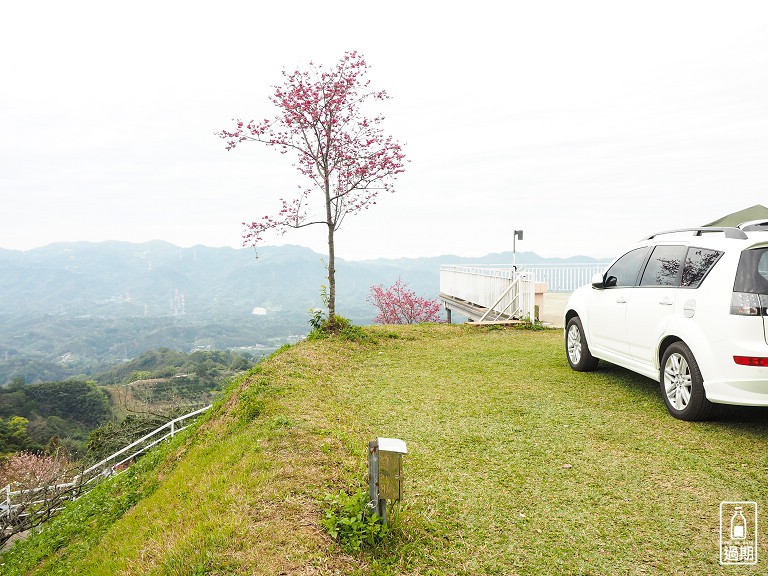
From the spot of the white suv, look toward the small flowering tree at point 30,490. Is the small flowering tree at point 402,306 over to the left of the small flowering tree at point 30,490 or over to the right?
right

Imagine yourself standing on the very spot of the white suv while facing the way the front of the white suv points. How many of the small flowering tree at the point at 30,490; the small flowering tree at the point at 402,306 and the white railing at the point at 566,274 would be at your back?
0

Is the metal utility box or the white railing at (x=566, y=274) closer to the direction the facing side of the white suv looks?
the white railing

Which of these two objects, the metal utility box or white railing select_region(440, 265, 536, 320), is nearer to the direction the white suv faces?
the white railing

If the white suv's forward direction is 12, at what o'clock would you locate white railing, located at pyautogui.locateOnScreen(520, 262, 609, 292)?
The white railing is roughly at 1 o'clock from the white suv.

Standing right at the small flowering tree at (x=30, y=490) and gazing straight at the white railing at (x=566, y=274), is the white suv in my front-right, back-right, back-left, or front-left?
front-right

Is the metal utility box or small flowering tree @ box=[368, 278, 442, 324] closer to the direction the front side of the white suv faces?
the small flowering tree

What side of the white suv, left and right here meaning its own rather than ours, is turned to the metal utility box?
left

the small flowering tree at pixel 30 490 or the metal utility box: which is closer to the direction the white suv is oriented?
the small flowering tree

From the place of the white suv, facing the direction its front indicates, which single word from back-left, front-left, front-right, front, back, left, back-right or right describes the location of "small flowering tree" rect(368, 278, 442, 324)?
front

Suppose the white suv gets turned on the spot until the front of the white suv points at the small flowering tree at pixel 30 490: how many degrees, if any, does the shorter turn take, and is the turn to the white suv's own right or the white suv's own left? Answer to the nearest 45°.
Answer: approximately 45° to the white suv's own left

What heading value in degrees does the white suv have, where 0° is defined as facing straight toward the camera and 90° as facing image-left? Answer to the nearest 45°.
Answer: approximately 135°

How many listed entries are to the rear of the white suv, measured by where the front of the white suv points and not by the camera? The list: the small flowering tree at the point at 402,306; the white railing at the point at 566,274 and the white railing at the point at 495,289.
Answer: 0

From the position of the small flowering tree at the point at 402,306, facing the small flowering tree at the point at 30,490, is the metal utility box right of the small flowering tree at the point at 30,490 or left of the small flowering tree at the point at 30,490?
left
